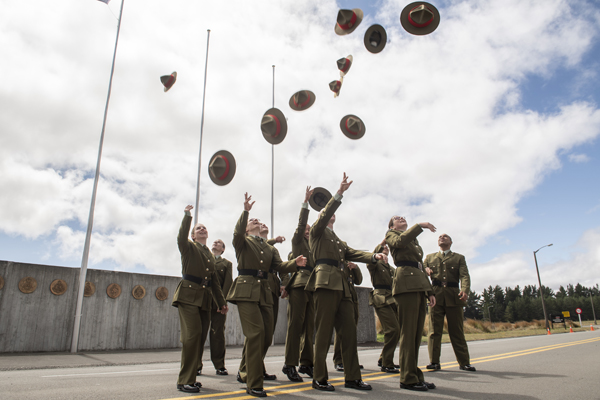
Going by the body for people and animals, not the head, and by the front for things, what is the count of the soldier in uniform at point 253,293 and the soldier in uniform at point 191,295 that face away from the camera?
0

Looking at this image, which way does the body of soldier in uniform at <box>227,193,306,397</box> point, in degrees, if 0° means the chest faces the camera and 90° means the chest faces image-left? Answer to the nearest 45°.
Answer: approximately 315°

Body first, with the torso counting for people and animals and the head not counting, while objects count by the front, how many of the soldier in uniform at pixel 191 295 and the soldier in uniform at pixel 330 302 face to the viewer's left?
0

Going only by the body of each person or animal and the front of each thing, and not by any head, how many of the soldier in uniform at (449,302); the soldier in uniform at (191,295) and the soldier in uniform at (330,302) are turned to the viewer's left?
0

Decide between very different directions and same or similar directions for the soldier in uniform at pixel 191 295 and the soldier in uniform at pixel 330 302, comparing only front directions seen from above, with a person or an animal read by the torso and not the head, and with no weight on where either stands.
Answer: same or similar directions

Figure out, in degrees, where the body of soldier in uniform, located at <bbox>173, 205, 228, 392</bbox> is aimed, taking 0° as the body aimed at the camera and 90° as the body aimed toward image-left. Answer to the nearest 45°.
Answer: approximately 315°

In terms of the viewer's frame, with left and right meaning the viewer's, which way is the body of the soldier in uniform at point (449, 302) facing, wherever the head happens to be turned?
facing the viewer

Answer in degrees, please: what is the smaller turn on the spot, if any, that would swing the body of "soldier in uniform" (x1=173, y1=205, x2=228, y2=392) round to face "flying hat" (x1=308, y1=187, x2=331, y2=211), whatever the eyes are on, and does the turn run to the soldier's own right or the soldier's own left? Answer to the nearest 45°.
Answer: approximately 90° to the soldier's own left

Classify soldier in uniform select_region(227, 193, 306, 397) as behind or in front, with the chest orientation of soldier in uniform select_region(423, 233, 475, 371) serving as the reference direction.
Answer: in front

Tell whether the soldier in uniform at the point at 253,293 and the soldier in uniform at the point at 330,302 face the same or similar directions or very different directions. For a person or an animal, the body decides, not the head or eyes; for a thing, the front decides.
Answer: same or similar directions

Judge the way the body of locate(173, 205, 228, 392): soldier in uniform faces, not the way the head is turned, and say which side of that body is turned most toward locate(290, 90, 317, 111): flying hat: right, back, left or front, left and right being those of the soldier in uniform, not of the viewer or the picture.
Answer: left

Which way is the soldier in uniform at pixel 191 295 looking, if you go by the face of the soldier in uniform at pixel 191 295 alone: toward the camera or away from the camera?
toward the camera
